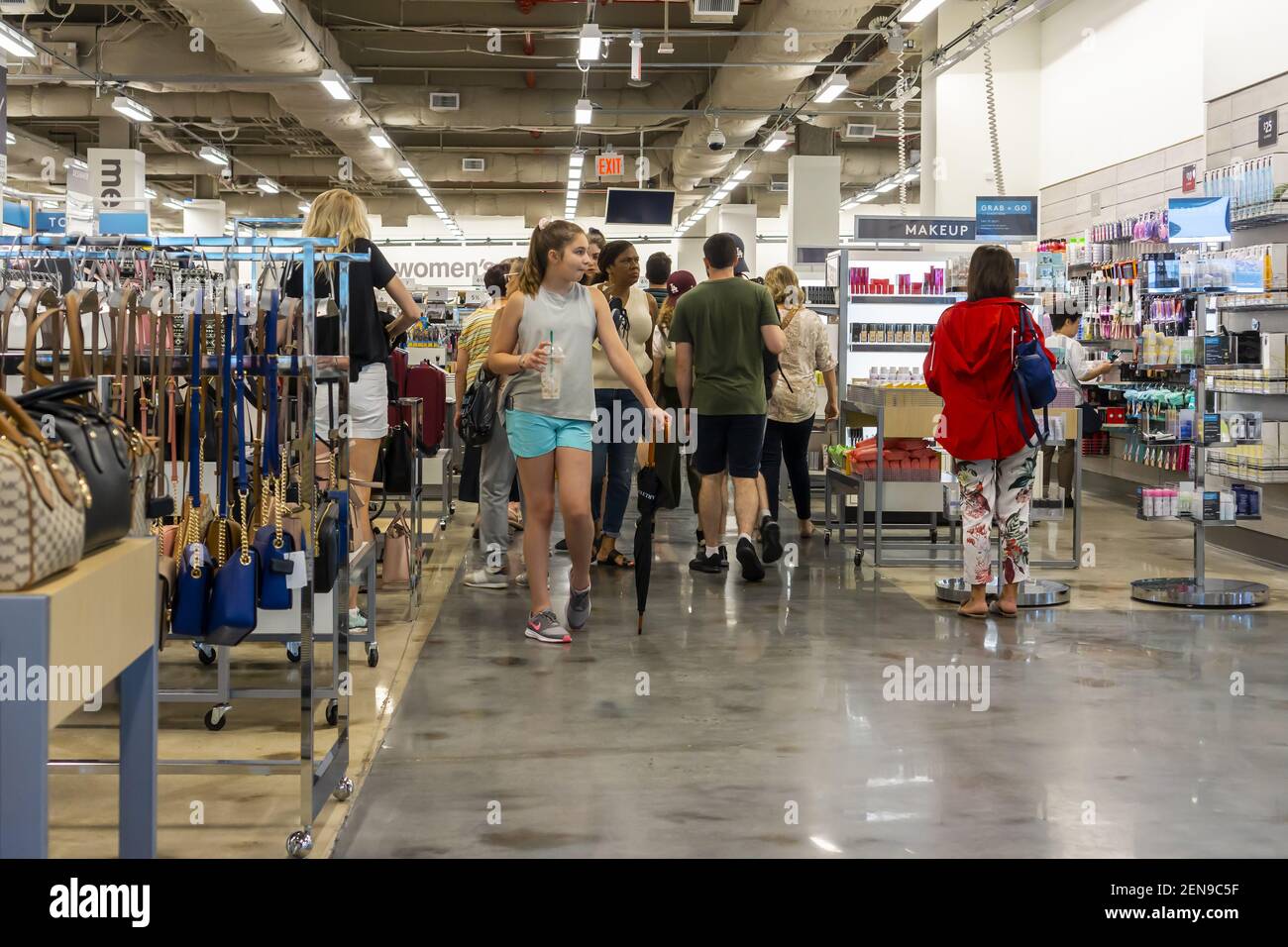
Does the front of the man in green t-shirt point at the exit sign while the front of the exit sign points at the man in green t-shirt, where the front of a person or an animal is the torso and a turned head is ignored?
yes

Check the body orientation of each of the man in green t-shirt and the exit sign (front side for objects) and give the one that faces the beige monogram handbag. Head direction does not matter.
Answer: the exit sign

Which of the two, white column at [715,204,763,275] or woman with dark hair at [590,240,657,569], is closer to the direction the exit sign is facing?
the woman with dark hair

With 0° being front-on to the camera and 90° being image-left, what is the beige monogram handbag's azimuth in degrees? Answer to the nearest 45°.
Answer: approximately 315°

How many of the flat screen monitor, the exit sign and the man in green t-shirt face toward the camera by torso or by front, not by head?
2

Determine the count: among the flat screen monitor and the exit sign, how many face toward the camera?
2

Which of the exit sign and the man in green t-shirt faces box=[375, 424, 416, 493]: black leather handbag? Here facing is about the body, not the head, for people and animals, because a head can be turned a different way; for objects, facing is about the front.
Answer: the exit sign

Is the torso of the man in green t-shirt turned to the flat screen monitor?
yes

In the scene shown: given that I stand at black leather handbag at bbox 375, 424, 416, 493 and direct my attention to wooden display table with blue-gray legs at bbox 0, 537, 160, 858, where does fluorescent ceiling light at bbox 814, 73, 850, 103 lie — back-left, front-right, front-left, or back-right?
back-left

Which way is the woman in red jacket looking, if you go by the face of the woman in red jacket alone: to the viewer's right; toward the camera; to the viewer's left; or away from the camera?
away from the camera

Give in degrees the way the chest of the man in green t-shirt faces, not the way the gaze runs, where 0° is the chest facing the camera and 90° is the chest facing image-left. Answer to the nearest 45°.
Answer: approximately 180°

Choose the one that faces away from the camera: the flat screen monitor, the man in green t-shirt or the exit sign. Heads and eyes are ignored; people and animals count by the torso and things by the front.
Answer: the man in green t-shirt

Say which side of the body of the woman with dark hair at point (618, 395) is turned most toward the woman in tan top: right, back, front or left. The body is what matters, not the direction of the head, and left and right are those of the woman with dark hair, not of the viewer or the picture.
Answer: left
